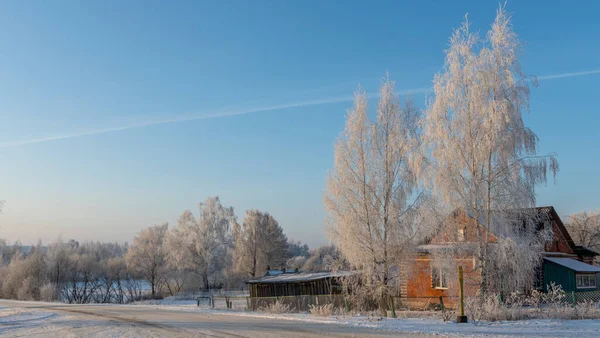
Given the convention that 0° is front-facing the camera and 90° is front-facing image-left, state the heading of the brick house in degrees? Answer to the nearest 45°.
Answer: approximately 45°

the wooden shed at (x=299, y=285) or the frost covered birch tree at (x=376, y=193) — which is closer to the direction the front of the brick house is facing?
the frost covered birch tree

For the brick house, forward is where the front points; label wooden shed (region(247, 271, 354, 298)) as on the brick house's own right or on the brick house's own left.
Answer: on the brick house's own right
